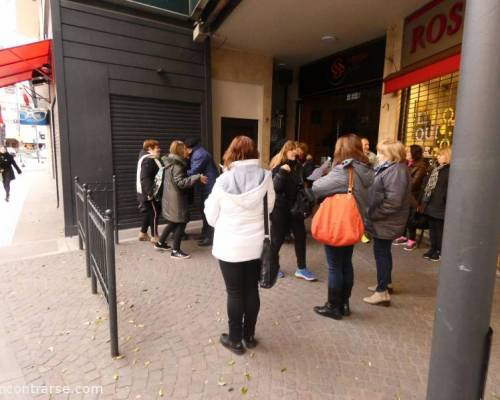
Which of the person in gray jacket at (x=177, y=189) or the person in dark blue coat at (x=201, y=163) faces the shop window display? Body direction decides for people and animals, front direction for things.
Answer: the person in gray jacket

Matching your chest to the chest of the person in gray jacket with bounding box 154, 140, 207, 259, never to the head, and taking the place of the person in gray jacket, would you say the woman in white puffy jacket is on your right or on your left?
on your right

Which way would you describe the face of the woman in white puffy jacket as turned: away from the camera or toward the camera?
away from the camera

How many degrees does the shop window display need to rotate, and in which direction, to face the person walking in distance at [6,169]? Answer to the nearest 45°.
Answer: approximately 45° to its right

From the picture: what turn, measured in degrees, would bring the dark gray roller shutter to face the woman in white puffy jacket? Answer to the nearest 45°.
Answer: approximately 45° to its right

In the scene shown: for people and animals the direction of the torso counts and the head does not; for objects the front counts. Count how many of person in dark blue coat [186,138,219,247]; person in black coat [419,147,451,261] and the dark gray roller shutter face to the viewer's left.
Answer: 2

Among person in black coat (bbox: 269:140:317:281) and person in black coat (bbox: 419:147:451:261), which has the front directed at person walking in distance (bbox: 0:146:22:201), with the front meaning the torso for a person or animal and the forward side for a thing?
person in black coat (bbox: 419:147:451:261)

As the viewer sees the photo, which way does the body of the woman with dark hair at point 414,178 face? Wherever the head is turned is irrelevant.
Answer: to the viewer's left

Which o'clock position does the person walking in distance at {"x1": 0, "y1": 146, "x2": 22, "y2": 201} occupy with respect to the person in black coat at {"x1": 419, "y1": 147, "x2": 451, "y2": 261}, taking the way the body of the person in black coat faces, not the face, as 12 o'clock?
The person walking in distance is roughly at 12 o'clock from the person in black coat.

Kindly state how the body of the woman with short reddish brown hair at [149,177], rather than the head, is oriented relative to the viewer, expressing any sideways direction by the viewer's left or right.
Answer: facing to the right of the viewer

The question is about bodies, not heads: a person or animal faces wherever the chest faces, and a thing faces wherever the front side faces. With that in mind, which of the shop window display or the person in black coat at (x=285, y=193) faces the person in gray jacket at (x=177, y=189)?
the shop window display
